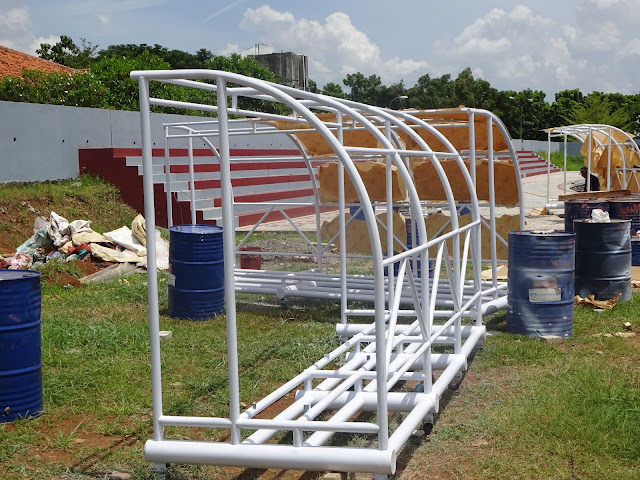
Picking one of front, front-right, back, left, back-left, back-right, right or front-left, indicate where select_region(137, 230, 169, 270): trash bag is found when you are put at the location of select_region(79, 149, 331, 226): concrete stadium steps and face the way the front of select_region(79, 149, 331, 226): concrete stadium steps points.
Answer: front-right

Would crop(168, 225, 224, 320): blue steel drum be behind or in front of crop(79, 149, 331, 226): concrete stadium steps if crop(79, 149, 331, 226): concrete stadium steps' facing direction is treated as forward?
in front

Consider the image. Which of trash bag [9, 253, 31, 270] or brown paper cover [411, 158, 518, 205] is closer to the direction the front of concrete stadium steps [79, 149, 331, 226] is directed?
the brown paper cover

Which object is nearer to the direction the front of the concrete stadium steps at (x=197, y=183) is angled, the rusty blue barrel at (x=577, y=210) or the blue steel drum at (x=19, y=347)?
the rusty blue barrel

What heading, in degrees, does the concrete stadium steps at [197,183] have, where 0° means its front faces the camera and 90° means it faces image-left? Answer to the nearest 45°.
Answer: approximately 315°

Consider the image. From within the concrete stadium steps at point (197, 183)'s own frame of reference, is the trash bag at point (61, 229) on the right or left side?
on its right

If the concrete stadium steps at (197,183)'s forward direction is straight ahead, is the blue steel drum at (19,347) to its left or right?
on its right

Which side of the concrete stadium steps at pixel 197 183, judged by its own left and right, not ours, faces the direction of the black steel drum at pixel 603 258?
front

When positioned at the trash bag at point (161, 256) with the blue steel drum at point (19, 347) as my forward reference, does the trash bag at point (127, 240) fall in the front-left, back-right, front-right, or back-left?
back-right

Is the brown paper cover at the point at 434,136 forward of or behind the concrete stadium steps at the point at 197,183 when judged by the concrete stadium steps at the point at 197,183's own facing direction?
forward

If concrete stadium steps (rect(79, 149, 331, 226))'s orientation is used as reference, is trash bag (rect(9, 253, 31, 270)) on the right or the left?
on its right

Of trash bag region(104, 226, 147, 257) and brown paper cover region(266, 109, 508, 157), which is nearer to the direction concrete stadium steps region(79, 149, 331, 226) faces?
the brown paper cover

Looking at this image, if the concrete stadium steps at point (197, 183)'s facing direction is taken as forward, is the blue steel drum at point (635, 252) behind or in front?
in front
